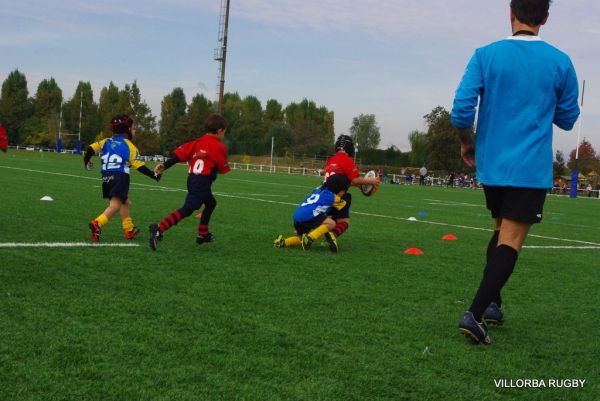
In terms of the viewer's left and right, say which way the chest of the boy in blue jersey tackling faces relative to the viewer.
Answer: facing away from the viewer and to the right of the viewer

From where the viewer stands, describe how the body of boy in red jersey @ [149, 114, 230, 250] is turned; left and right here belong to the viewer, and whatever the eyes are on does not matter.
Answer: facing away from the viewer and to the right of the viewer

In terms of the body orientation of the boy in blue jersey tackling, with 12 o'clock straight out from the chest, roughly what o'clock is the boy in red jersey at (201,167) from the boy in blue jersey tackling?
The boy in red jersey is roughly at 7 o'clock from the boy in blue jersey tackling.

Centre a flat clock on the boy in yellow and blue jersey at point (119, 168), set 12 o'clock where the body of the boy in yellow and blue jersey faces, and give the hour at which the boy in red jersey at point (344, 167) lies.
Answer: The boy in red jersey is roughly at 2 o'clock from the boy in yellow and blue jersey.

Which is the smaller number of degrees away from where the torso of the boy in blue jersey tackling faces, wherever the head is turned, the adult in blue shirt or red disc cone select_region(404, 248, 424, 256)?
the red disc cone

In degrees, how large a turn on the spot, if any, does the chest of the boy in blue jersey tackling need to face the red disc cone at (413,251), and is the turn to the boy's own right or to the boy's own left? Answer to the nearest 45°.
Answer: approximately 45° to the boy's own right

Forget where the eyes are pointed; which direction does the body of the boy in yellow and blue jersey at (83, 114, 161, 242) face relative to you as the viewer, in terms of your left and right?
facing away from the viewer and to the right of the viewer

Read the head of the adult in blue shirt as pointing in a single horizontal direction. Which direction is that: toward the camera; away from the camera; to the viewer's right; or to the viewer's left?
away from the camera
